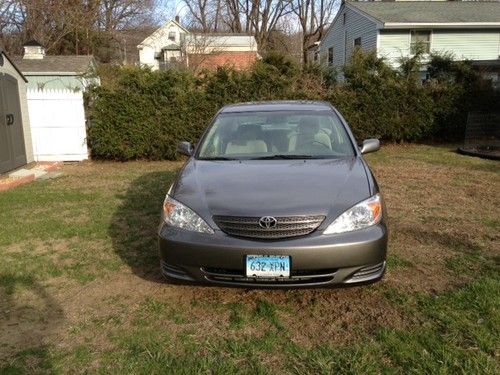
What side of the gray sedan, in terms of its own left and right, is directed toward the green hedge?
back

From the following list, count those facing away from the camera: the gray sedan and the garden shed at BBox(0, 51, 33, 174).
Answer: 0

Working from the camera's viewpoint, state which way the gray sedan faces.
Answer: facing the viewer

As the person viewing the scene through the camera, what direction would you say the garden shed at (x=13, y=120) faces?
facing the viewer and to the right of the viewer

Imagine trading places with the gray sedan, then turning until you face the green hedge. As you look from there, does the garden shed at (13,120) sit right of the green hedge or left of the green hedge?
left

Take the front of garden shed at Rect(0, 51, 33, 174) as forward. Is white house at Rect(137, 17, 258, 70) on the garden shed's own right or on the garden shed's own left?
on the garden shed's own left

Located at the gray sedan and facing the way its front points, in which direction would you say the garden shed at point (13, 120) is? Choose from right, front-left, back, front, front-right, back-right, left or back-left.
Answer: back-right

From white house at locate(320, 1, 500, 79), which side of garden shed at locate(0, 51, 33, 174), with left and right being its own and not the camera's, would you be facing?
left

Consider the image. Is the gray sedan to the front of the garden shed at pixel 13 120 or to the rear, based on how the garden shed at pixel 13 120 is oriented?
to the front

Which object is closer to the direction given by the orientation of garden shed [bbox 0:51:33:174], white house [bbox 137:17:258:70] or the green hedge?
the green hedge

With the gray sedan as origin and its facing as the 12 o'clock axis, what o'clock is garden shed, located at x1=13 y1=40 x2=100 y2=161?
The garden shed is roughly at 5 o'clock from the gray sedan.
